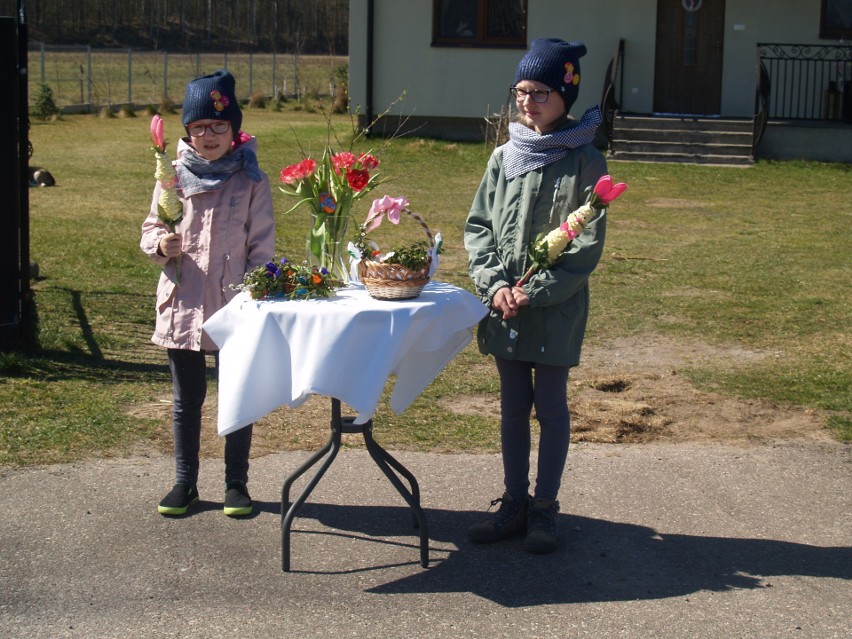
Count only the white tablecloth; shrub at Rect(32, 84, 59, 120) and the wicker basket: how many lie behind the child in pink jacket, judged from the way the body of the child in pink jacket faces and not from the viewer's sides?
1

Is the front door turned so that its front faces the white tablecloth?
yes

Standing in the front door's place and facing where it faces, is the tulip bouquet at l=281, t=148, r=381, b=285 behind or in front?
in front

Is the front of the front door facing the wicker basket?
yes

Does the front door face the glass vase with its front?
yes

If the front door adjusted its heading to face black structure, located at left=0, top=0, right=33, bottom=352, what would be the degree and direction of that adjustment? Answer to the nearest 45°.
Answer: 0° — it already faces it

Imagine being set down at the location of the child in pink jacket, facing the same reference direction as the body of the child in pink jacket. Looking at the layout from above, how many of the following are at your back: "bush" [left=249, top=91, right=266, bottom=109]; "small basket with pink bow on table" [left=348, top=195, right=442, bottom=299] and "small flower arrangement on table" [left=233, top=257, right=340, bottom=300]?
1

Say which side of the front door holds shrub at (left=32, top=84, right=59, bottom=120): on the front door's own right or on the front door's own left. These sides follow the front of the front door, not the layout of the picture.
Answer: on the front door's own right

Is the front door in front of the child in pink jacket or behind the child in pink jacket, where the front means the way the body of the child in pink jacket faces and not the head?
behind

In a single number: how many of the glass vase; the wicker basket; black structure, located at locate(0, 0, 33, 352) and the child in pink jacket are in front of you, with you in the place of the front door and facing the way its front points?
4

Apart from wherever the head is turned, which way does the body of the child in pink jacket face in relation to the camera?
toward the camera

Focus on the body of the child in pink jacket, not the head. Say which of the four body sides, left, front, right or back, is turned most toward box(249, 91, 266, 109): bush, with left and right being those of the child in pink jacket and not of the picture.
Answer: back

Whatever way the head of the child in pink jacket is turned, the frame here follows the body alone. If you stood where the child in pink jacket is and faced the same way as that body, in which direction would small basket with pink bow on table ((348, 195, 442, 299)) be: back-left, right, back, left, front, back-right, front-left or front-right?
front-left

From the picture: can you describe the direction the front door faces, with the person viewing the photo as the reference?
facing the viewer

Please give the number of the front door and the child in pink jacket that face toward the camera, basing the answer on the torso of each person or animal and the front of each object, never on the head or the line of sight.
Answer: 2
